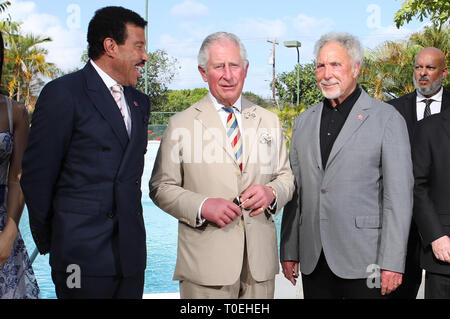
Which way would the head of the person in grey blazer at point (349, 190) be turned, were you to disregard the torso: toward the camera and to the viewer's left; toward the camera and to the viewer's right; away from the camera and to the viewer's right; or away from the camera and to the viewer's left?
toward the camera and to the viewer's left

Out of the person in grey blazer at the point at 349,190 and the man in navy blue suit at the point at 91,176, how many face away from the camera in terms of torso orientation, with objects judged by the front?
0

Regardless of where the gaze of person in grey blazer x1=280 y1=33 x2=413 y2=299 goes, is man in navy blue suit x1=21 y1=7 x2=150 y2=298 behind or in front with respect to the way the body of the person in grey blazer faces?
in front

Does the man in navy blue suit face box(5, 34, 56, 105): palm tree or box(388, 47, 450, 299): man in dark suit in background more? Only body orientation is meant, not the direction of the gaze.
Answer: the man in dark suit in background

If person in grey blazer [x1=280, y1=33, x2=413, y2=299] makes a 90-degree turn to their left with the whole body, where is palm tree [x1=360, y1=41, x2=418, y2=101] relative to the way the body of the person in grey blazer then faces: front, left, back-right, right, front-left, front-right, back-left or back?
back-left

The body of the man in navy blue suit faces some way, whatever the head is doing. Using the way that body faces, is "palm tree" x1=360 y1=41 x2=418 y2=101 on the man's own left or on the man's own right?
on the man's own left

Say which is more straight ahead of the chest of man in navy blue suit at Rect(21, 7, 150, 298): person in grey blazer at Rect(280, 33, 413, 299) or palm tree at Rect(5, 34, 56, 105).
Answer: the person in grey blazer

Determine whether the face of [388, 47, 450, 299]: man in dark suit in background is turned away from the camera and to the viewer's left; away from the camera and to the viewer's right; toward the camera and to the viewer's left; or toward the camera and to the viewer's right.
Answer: toward the camera and to the viewer's left

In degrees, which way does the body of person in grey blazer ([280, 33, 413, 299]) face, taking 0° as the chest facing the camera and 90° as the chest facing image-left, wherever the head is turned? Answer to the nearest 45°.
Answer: approximately 45°

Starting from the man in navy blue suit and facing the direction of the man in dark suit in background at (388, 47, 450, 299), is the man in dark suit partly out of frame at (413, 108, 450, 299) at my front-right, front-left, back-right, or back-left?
front-right

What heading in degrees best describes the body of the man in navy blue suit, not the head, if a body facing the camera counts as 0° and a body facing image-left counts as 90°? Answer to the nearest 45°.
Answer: approximately 315°

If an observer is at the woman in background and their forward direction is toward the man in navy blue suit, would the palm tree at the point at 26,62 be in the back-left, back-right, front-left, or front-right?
back-left
